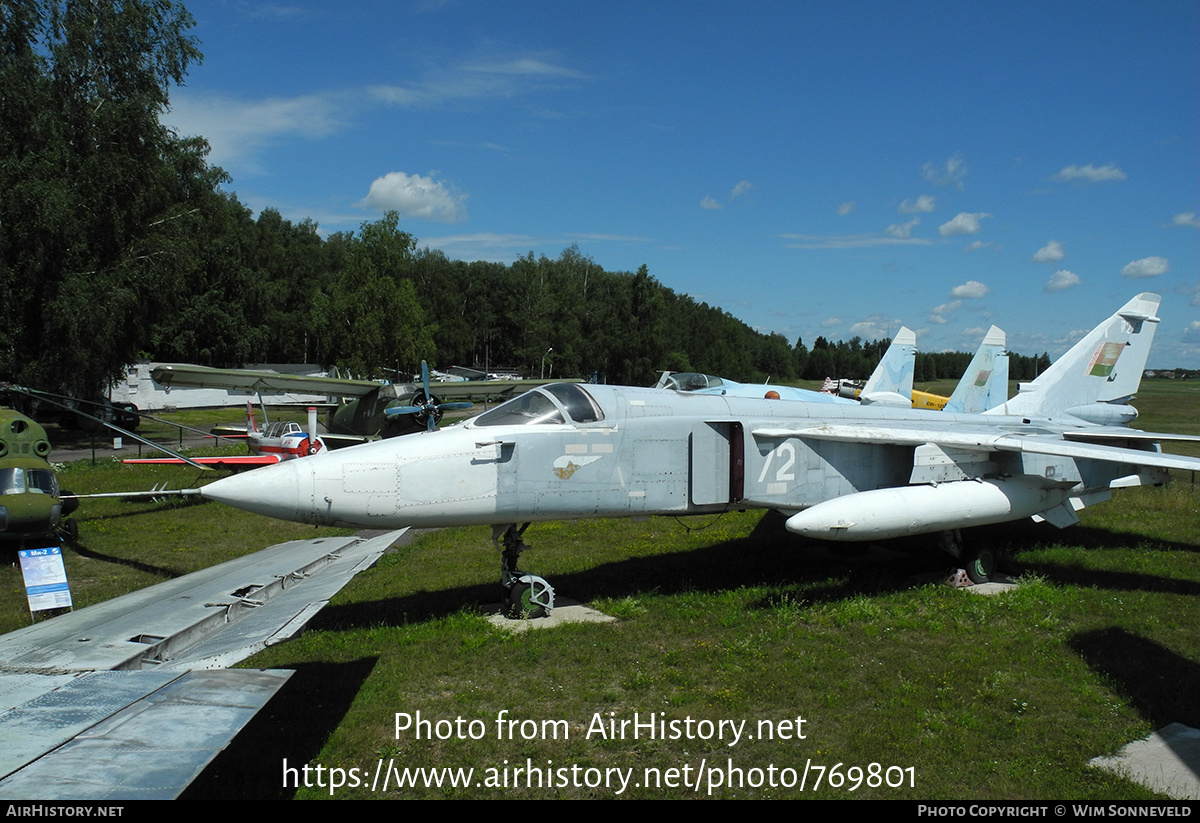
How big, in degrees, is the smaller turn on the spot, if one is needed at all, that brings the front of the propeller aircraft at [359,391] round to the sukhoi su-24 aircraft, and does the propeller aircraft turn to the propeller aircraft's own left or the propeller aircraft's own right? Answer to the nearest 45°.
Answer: approximately 45° to the propeller aircraft's own right

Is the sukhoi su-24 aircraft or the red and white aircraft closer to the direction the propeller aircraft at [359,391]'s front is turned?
the sukhoi su-24 aircraft

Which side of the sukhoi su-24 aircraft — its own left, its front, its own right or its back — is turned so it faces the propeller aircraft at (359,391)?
right

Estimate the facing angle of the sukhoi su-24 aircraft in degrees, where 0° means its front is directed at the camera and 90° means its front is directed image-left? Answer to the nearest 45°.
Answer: approximately 45°

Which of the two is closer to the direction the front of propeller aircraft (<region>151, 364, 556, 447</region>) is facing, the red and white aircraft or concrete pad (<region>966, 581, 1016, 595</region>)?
the concrete pad

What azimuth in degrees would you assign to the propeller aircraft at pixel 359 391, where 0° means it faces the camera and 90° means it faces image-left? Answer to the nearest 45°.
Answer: approximately 315°
